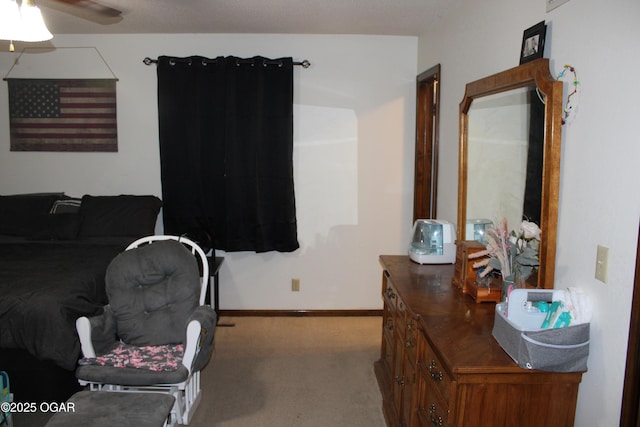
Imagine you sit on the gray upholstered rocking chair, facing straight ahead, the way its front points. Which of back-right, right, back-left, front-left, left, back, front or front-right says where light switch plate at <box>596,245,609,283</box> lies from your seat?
left

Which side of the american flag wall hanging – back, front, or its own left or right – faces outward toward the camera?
front

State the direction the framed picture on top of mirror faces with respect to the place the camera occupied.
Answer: facing the viewer and to the left of the viewer

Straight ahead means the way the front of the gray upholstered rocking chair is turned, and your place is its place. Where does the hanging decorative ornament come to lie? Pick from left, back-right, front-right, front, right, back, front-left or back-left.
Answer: left

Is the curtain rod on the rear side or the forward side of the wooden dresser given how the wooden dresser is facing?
on the forward side

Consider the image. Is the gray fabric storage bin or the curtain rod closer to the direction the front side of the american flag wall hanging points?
the gray fabric storage bin

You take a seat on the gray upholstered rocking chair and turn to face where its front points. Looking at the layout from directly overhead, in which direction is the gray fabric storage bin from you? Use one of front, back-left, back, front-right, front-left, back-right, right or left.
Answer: left

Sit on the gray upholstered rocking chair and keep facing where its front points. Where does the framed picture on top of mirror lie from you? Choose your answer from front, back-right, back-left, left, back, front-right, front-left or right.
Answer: left

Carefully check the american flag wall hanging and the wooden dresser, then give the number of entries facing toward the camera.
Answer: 1

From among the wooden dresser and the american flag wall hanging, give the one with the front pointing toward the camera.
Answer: the american flag wall hanging

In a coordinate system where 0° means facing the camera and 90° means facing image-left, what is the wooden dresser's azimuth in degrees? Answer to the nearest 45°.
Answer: approximately 90°
